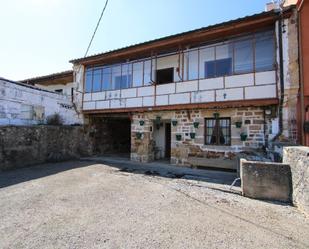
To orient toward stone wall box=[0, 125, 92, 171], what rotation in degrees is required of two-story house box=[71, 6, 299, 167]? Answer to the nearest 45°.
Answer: approximately 45° to its right

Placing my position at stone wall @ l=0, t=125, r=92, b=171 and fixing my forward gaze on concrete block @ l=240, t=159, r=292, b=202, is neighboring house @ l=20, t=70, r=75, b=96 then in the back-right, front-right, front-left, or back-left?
back-left

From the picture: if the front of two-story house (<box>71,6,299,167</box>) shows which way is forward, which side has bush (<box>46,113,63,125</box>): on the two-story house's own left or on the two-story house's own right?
on the two-story house's own right

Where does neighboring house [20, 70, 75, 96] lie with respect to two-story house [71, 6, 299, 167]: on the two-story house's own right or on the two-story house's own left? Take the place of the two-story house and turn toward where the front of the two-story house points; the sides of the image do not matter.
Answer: on the two-story house's own right

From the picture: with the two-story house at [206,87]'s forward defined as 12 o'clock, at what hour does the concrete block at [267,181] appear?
The concrete block is roughly at 10 o'clock from the two-story house.

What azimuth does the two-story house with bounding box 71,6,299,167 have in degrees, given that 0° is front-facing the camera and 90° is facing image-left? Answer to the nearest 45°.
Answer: approximately 45°

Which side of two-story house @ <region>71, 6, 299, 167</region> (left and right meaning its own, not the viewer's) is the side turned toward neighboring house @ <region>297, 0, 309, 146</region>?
left
